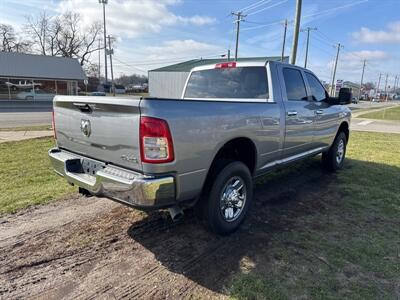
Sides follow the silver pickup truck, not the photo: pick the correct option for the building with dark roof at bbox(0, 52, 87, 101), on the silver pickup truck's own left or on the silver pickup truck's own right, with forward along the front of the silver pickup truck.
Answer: on the silver pickup truck's own left

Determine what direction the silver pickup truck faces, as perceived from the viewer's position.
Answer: facing away from the viewer and to the right of the viewer

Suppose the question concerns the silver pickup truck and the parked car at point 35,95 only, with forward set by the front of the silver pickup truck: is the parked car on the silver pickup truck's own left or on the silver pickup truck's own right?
on the silver pickup truck's own left

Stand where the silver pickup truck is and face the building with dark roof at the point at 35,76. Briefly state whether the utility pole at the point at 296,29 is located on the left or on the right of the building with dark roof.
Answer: right

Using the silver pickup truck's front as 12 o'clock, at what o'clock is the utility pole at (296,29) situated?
The utility pole is roughly at 11 o'clock from the silver pickup truck.

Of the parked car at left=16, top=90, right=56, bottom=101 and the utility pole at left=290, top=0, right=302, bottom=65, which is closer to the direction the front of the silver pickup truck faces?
the utility pole

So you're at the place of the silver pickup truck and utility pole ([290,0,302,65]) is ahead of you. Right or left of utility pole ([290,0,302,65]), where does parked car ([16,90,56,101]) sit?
left
